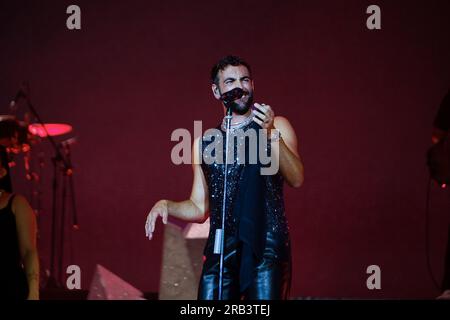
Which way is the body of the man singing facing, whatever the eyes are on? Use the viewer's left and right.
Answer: facing the viewer

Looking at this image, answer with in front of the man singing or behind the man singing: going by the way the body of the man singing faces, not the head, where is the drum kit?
behind

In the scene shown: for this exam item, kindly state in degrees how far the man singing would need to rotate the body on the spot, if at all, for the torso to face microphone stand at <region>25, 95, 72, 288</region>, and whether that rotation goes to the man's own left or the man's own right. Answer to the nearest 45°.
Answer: approximately 135° to the man's own right
